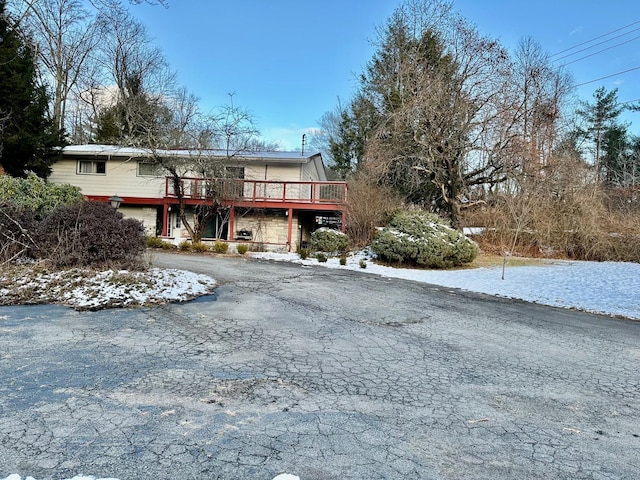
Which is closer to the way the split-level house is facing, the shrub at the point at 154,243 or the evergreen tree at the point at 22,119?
the shrub

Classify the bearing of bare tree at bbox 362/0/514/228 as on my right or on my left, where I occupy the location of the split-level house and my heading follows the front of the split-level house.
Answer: on my left

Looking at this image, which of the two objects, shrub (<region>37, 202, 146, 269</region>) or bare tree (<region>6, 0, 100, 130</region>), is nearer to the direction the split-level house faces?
the shrub

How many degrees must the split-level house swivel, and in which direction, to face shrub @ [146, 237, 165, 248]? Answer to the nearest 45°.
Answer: approximately 45° to its right

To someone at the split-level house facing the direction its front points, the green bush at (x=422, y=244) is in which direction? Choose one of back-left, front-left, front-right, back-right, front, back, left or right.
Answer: front-left

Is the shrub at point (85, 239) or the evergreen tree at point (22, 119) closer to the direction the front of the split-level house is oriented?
the shrub

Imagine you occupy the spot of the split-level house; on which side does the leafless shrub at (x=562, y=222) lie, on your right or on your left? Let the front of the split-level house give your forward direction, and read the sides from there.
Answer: on your left

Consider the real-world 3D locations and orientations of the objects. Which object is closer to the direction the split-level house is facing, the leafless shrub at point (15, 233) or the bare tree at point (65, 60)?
the leafless shrub

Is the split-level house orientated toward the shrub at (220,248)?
yes

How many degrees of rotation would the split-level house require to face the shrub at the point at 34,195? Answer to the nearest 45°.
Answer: approximately 45° to its right

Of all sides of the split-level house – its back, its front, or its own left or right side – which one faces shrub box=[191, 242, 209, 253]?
front

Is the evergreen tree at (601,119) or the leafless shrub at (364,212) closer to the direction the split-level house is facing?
the leafless shrub

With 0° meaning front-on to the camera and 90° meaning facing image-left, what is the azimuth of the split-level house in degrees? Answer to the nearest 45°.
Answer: approximately 0°

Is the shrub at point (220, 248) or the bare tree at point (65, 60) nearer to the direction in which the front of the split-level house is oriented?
the shrub
